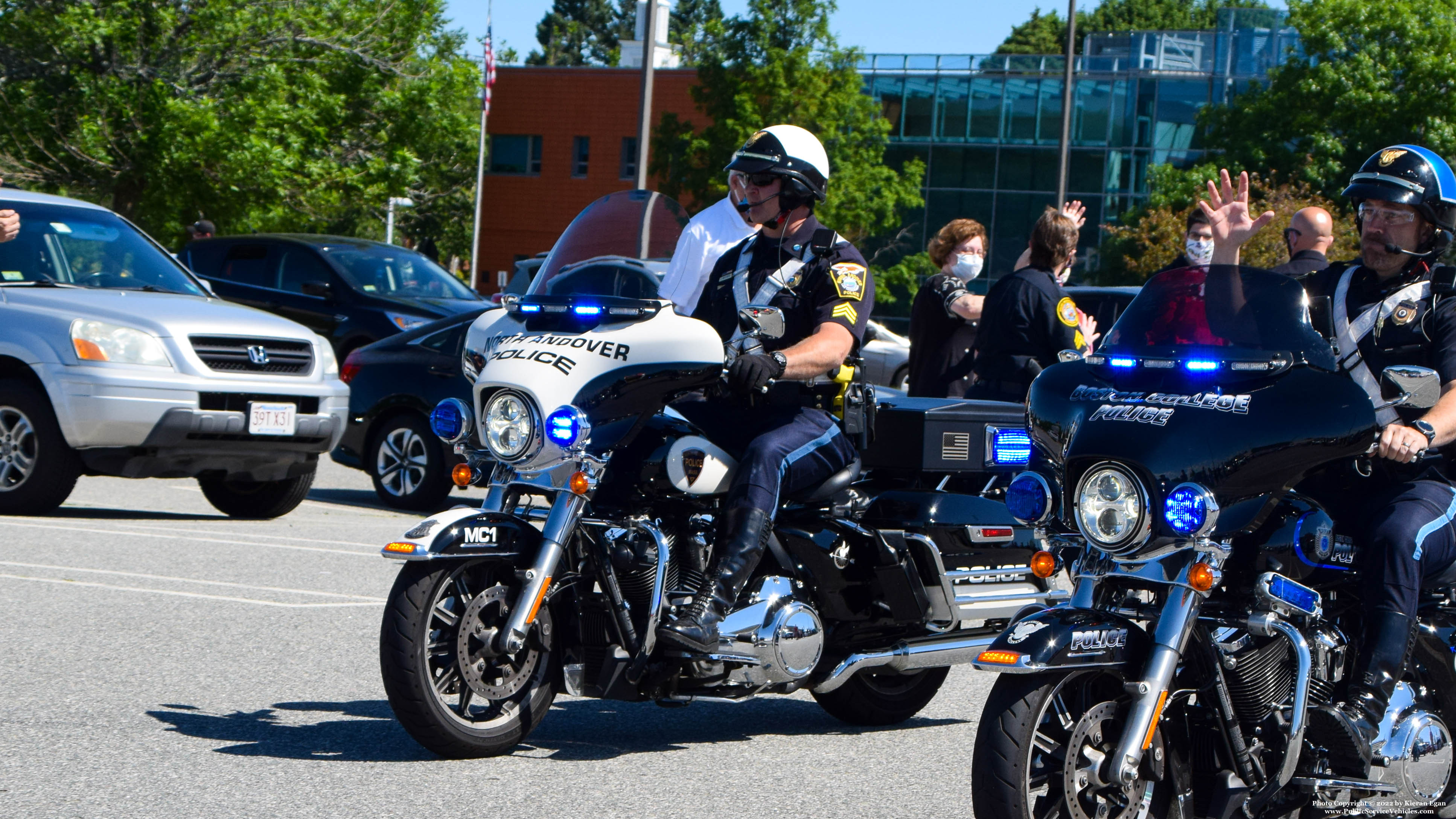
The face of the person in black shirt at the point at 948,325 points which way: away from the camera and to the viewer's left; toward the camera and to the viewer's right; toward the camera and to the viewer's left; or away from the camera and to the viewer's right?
toward the camera and to the viewer's right

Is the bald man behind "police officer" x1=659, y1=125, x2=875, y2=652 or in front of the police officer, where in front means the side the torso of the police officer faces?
behind

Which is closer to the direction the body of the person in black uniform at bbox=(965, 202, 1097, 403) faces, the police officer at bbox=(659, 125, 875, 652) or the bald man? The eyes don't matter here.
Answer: the bald man

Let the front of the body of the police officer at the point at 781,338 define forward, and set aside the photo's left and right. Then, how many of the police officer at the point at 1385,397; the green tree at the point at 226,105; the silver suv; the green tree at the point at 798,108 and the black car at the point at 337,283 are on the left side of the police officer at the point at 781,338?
1

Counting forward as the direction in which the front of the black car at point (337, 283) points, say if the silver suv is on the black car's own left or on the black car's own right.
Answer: on the black car's own right

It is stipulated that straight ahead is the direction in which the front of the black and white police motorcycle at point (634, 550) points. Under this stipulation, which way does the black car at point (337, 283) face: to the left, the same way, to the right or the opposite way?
to the left

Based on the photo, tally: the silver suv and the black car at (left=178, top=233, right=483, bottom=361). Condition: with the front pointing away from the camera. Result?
0

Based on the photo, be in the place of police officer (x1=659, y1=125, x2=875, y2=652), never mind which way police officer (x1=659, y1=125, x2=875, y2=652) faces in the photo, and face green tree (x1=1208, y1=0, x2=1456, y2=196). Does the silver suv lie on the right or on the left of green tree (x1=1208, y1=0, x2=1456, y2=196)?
left

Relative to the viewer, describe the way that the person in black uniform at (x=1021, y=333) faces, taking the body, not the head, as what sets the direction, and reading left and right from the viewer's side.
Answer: facing away from the viewer and to the right of the viewer

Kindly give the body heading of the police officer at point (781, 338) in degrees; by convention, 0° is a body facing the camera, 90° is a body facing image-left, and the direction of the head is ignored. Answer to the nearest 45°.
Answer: approximately 45°

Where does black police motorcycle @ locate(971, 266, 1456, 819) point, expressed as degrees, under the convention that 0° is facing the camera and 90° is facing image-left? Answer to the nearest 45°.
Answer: approximately 45°

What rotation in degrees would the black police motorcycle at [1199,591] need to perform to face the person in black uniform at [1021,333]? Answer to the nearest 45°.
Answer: approximately 135° to its right

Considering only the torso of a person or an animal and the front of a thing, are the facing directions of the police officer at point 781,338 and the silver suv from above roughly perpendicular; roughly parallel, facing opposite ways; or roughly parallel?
roughly perpendicular

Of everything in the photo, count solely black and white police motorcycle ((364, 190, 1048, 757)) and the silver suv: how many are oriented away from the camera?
0

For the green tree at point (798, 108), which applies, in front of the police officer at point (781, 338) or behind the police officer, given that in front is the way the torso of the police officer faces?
behind

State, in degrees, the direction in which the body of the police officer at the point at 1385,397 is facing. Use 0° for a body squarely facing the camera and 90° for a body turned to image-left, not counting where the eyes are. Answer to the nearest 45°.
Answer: approximately 45°
